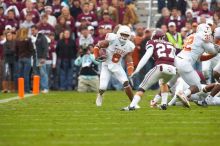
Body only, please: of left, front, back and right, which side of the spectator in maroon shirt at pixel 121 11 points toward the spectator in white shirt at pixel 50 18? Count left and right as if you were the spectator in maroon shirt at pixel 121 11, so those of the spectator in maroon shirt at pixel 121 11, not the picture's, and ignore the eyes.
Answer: right

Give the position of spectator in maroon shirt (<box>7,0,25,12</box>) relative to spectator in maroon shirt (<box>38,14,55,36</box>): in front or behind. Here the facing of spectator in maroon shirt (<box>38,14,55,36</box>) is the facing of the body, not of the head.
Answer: behind

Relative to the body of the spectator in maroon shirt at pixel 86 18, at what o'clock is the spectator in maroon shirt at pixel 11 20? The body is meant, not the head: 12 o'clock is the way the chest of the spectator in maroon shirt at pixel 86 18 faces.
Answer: the spectator in maroon shirt at pixel 11 20 is roughly at 3 o'clock from the spectator in maroon shirt at pixel 86 18.

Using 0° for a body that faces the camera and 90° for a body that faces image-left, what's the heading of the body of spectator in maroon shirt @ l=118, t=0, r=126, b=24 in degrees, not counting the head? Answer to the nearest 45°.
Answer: approximately 0°

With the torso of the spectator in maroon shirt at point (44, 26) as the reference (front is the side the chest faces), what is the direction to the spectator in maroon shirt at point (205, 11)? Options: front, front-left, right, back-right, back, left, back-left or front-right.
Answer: left

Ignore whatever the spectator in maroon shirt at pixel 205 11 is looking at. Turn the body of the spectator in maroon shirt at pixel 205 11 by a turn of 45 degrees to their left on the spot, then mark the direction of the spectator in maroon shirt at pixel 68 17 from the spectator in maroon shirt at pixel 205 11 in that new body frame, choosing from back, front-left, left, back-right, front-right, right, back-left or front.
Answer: back-right

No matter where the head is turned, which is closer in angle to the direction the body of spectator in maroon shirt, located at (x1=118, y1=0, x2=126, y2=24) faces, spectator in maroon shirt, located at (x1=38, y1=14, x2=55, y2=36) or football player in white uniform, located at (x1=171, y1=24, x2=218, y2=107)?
the football player in white uniform

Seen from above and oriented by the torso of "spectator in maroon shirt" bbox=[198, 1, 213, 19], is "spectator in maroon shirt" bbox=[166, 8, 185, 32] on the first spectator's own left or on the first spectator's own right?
on the first spectator's own right

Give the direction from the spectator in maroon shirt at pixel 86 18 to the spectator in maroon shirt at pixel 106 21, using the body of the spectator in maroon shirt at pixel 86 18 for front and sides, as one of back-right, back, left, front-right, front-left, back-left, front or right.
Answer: front-left

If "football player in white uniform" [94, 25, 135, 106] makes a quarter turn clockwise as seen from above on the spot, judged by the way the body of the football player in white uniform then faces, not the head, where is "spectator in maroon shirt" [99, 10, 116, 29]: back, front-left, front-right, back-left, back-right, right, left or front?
right

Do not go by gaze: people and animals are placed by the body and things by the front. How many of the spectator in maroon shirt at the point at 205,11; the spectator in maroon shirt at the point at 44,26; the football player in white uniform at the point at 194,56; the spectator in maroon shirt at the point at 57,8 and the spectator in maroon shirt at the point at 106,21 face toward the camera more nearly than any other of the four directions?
4
